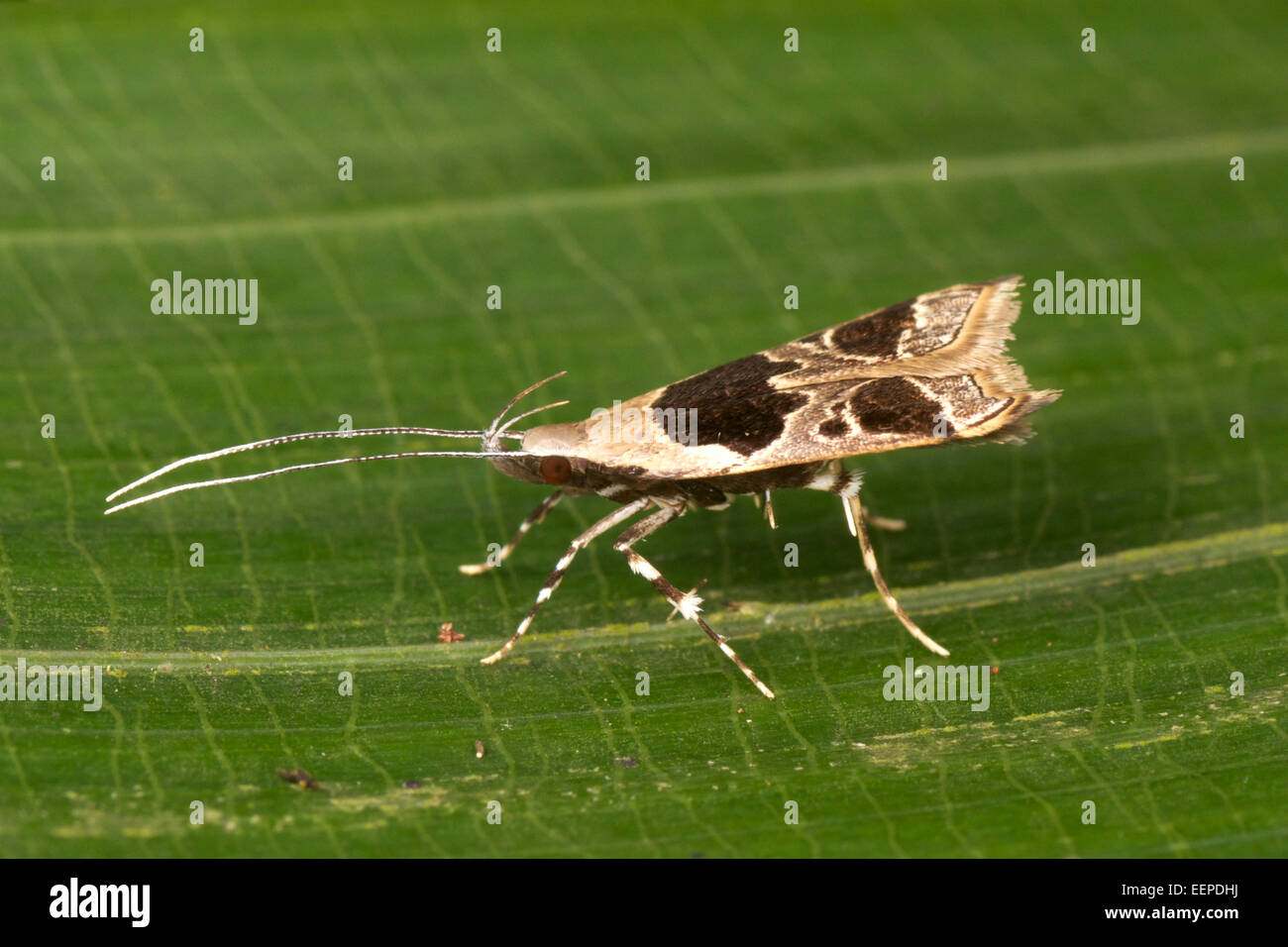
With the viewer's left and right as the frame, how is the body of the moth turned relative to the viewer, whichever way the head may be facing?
facing to the left of the viewer
